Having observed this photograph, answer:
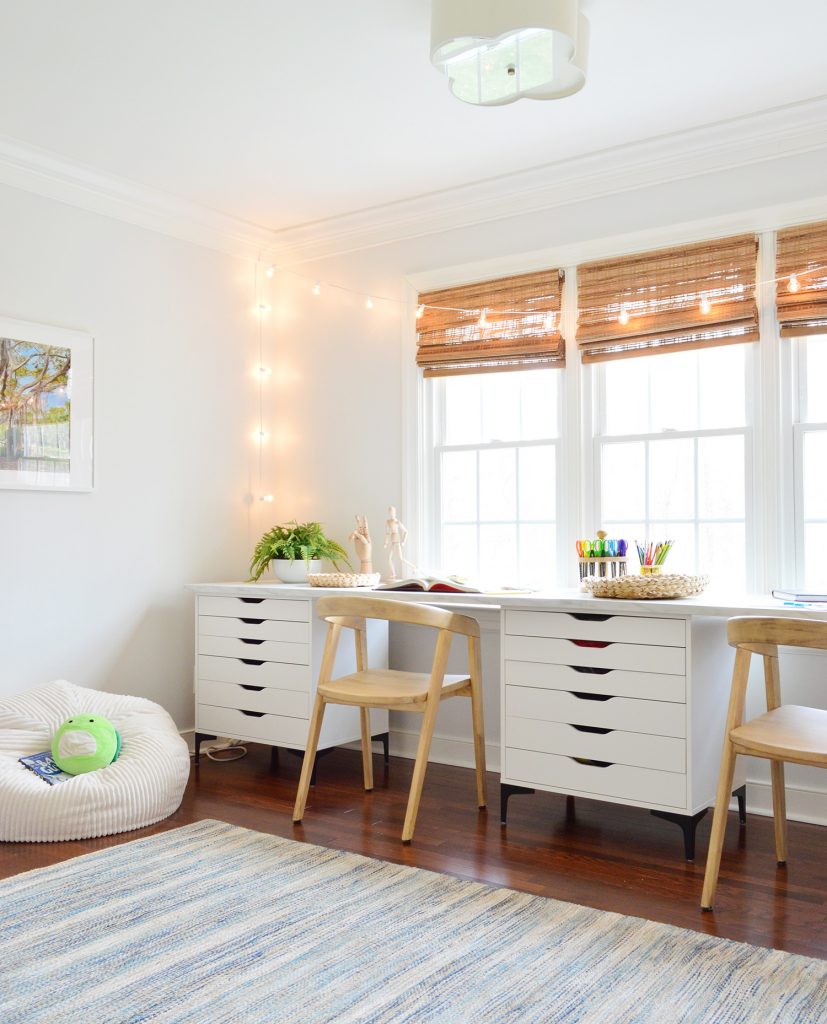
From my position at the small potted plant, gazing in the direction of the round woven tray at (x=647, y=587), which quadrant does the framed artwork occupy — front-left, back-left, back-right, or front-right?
back-right

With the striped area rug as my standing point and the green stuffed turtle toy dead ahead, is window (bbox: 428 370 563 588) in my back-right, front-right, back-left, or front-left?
front-right

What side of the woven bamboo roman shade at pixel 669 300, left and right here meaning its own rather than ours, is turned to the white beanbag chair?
front

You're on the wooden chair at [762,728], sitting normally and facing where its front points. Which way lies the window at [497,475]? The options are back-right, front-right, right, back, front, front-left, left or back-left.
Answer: left

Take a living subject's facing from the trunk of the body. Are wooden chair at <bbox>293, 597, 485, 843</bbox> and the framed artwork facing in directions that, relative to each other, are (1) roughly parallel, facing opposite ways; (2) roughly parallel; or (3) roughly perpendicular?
roughly perpendicular

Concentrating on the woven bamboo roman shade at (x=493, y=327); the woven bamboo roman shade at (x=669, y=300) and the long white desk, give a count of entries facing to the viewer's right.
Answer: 0

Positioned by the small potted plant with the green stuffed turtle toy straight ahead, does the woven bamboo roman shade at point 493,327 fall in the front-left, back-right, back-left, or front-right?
back-left

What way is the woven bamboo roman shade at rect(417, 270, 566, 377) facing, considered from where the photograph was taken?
facing the viewer and to the left of the viewer

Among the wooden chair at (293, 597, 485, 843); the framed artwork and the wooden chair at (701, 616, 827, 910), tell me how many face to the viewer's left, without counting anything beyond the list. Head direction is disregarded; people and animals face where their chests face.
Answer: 0

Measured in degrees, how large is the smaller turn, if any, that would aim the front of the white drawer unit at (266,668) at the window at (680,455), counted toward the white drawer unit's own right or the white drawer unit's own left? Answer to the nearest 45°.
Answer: approximately 135° to the white drawer unit's own left

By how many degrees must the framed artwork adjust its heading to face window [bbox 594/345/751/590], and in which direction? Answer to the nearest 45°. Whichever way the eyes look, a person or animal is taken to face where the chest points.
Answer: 0° — it already faces it

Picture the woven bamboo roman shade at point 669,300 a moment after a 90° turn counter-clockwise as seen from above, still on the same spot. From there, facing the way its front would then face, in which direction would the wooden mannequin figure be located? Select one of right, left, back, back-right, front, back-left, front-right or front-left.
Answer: back-right

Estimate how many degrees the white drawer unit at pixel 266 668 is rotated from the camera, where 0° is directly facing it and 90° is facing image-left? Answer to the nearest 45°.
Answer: approximately 45°
